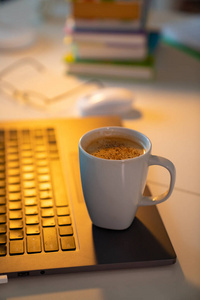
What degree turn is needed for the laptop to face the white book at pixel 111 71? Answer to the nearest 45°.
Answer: approximately 90° to its left

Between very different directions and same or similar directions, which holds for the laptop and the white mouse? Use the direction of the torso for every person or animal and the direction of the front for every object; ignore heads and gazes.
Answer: very different directions

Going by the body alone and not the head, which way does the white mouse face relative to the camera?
to the viewer's left

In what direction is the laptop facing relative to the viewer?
to the viewer's right

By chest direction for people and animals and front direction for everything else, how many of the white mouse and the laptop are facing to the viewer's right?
1
